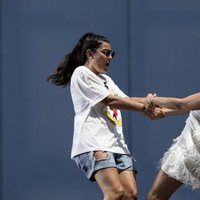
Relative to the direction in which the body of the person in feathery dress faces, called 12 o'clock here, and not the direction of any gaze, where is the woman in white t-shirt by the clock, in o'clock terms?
The woman in white t-shirt is roughly at 12 o'clock from the person in feathery dress.

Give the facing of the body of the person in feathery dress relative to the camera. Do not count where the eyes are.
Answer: to the viewer's left
